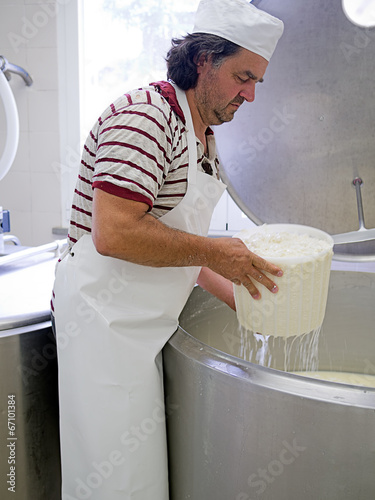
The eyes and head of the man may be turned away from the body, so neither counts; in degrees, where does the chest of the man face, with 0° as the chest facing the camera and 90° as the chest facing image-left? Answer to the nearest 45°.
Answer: approximately 270°

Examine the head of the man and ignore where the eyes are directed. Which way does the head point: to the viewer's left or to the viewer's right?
to the viewer's right

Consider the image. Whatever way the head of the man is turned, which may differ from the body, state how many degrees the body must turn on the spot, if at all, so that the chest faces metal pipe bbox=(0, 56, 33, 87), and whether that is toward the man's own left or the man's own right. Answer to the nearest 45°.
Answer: approximately 135° to the man's own left

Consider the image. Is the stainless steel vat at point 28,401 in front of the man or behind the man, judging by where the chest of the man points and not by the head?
behind

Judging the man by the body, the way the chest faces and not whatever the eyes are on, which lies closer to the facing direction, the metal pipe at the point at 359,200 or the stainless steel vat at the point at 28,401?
the metal pipe

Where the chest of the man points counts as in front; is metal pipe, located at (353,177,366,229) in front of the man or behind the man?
in front
